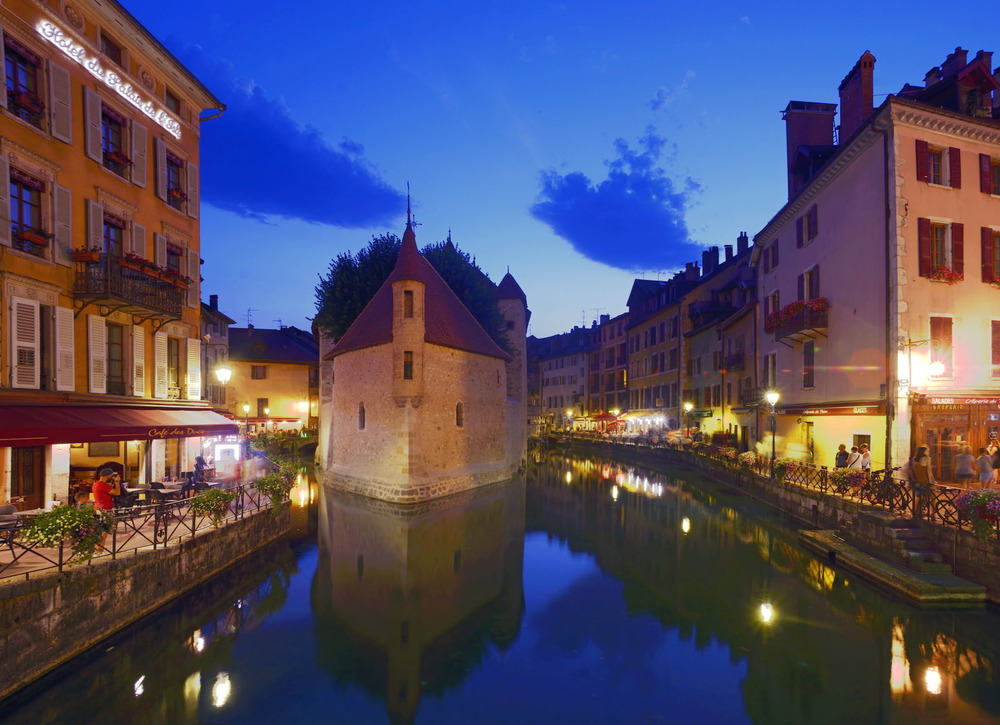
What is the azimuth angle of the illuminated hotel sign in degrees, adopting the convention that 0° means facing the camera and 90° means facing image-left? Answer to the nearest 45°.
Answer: approximately 315°

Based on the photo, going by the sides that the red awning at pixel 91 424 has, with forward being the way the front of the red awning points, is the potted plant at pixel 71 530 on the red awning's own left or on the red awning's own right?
on the red awning's own right

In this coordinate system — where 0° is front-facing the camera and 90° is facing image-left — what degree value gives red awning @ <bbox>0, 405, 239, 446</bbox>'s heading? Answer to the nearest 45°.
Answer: approximately 315°

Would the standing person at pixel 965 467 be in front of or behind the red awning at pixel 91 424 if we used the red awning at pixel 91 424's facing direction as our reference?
in front

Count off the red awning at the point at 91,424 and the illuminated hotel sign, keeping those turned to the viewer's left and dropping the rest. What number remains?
0

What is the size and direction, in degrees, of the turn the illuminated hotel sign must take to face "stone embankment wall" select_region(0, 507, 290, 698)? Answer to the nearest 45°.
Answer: approximately 45° to its right
